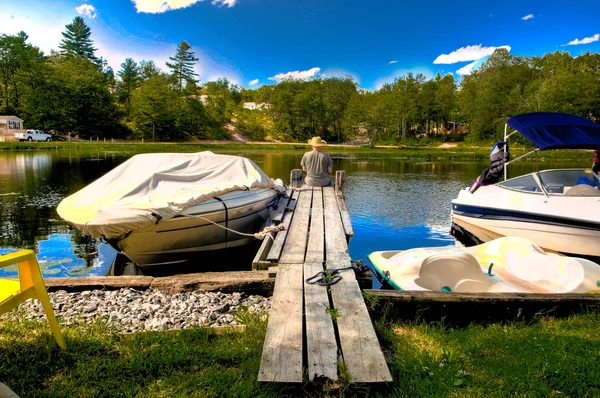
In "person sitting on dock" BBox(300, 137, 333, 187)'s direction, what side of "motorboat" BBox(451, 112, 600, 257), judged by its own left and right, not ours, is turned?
front

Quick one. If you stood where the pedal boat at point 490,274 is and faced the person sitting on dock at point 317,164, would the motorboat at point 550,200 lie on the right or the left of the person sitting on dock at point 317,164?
right

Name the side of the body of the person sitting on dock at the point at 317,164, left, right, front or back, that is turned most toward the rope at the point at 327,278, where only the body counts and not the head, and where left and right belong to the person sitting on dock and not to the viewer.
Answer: back

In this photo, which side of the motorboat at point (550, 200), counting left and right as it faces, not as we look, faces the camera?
left

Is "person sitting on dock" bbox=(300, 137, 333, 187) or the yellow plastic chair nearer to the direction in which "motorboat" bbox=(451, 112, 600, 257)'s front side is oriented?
the person sitting on dock

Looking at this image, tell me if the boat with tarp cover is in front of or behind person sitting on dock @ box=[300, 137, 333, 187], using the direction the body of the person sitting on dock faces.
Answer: behind

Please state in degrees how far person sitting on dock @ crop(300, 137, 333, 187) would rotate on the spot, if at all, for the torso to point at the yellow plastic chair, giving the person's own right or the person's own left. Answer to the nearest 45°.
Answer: approximately 180°

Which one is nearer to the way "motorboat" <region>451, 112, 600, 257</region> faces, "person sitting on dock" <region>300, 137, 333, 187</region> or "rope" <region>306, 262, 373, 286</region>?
the person sitting on dock

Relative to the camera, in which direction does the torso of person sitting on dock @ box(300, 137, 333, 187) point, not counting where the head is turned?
away from the camera

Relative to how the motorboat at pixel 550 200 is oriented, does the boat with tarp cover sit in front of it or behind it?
in front

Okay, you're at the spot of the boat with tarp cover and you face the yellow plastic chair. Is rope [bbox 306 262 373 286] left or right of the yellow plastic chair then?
left

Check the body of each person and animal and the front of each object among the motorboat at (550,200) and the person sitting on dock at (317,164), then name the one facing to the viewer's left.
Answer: the motorboat
